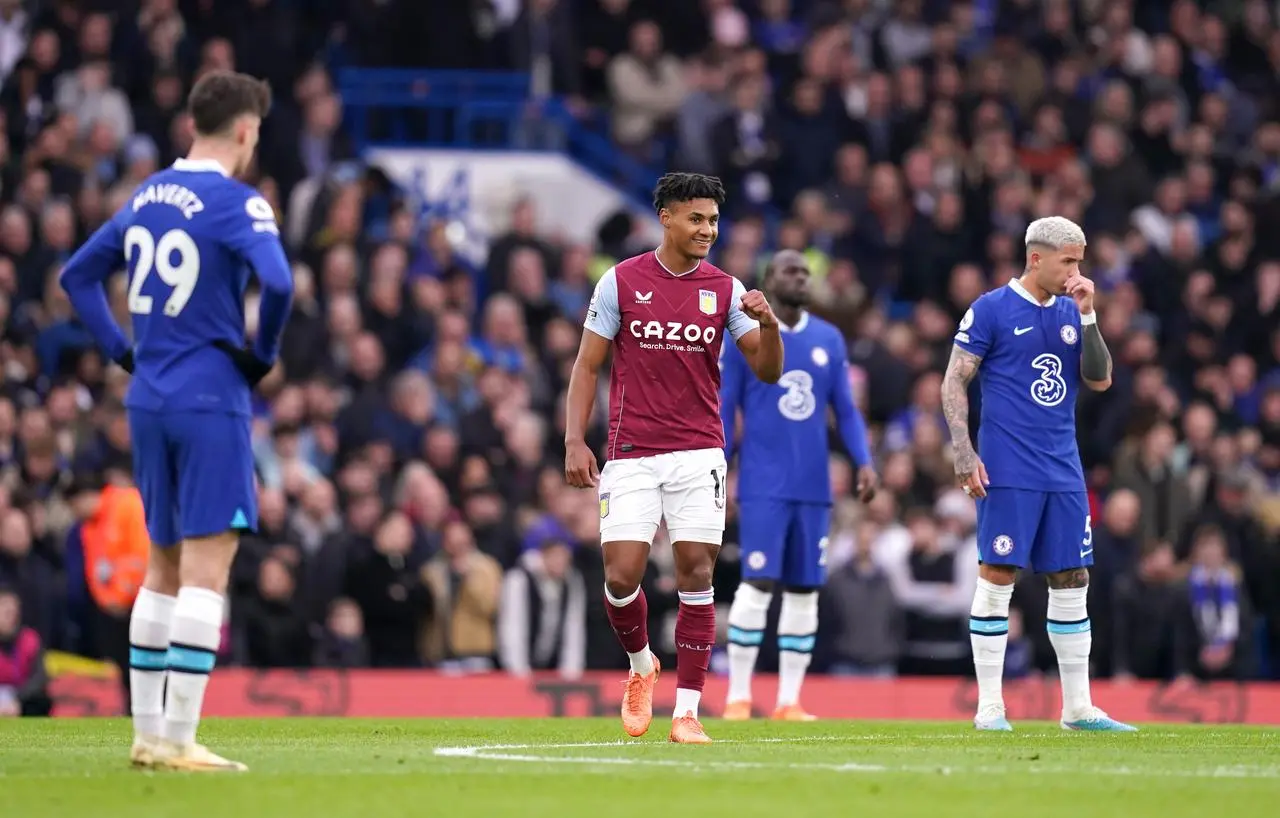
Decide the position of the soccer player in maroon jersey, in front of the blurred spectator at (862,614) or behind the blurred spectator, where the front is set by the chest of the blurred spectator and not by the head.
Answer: in front

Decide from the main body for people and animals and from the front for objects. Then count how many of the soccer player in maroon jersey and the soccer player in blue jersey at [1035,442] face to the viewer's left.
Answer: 0

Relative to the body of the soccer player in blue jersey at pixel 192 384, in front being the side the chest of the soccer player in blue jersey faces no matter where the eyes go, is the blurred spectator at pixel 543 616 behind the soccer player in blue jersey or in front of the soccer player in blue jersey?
in front

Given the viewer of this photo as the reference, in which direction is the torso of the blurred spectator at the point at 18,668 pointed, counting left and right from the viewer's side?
facing the viewer

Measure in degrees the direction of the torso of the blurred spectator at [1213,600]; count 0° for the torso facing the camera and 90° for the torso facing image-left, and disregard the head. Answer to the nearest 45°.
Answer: approximately 0°

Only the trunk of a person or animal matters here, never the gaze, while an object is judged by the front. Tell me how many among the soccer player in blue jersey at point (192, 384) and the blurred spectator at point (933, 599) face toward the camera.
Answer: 1

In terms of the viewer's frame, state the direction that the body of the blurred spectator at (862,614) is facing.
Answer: toward the camera

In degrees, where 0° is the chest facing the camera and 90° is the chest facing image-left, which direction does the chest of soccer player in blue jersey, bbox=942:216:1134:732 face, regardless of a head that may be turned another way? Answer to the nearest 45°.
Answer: approximately 315°

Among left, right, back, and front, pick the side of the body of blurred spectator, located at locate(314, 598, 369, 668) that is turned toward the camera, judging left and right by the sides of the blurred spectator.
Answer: front
